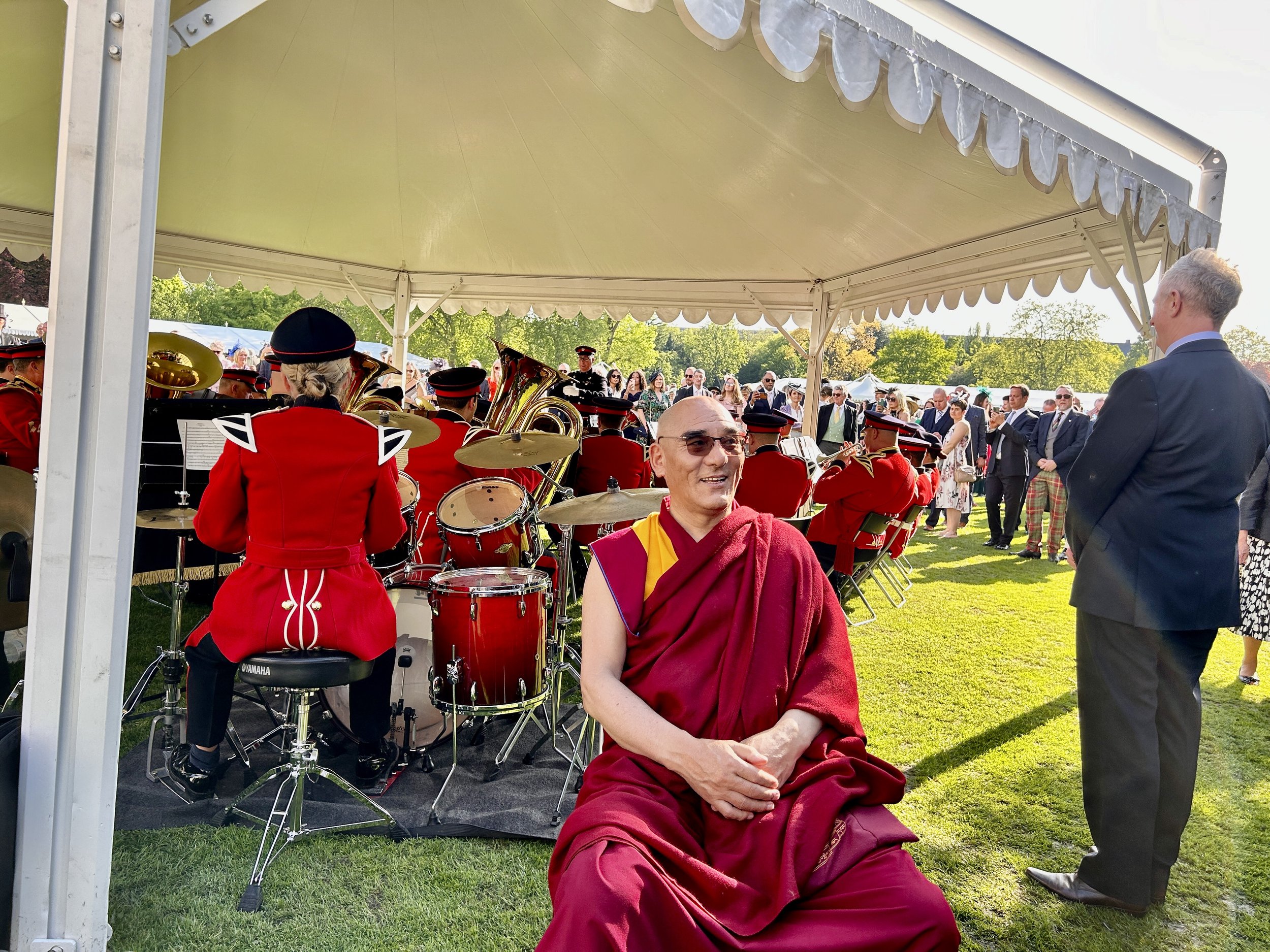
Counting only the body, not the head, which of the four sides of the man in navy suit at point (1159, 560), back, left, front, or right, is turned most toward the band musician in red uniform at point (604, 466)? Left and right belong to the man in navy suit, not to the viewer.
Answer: front

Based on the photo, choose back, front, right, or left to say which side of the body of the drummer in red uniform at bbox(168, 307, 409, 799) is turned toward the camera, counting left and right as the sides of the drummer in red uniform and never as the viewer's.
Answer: back

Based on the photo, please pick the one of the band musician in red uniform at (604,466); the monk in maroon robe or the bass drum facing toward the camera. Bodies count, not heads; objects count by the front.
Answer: the monk in maroon robe

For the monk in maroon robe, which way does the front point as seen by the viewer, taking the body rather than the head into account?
toward the camera

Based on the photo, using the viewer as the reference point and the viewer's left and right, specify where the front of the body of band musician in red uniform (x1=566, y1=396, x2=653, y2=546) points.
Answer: facing away from the viewer

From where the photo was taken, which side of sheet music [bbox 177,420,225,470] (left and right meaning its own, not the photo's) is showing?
front

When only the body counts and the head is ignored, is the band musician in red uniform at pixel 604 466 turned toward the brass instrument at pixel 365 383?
no

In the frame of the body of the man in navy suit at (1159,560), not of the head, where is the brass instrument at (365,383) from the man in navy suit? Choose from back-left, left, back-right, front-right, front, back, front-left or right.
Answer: front-left

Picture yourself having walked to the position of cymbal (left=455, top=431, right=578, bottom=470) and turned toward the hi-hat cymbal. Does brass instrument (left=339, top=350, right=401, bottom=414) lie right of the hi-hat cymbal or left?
right

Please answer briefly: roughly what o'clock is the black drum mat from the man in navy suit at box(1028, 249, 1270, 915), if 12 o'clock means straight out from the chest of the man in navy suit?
The black drum mat is roughly at 10 o'clock from the man in navy suit.

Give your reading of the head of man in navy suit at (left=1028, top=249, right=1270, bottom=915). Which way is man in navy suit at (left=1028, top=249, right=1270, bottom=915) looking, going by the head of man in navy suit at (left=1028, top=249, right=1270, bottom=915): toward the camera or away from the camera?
away from the camera

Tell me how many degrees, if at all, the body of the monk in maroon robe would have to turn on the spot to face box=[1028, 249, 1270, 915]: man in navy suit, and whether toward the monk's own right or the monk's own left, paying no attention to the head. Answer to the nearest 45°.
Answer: approximately 135° to the monk's own left

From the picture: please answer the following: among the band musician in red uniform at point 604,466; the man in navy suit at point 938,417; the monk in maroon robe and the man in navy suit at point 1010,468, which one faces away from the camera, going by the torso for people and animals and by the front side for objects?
the band musician in red uniform

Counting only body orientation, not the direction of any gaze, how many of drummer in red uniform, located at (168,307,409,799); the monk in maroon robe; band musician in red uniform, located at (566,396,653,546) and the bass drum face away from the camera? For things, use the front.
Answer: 3
